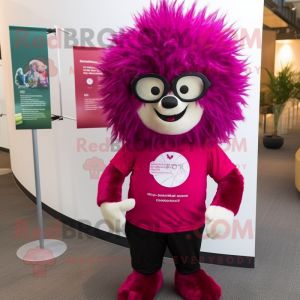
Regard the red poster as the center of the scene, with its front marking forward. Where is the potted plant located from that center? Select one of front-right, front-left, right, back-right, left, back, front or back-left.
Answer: back-left

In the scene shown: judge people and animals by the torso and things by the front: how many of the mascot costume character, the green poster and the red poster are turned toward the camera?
3

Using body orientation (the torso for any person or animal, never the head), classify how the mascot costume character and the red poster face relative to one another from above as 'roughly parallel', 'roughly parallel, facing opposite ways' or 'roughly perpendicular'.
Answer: roughly parallel

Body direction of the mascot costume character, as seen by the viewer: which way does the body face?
toward the camera

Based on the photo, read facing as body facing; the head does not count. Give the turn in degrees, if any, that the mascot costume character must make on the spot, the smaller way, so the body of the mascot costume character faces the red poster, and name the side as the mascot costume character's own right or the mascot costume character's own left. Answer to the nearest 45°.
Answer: approximately 135° to the mascot costume character's own right

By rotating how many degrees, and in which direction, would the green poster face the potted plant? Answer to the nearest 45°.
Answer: approximately 135° to its left

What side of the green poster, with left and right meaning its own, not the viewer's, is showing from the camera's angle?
front

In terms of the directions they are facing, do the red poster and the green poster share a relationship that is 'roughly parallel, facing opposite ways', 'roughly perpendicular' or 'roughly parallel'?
roughly parallel

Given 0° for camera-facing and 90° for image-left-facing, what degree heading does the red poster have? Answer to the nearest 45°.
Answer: approximately 0°

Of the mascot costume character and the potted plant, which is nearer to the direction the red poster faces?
the mascot costume character

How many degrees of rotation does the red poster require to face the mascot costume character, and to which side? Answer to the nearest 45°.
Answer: approximately 45° to its left
